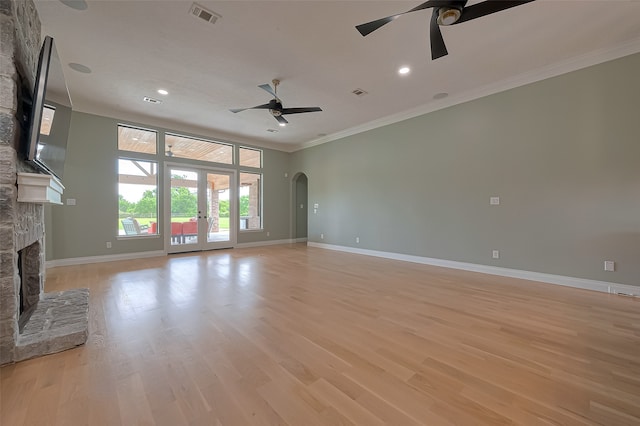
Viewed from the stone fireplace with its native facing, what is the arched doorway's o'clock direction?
The arched doorway is roughly at 11 o'clock from the stone fireplace.

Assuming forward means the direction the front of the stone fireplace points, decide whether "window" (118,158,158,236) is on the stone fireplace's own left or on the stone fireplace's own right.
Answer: on the stone fireplace's own left

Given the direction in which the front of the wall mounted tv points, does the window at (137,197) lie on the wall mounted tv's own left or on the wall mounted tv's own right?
on the wall mounted tv's own left

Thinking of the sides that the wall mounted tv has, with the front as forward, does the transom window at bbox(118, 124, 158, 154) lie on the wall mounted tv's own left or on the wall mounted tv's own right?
on the wall mounted tv's own left

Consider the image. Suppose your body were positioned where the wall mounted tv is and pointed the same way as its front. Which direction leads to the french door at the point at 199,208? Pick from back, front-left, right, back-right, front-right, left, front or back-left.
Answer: front-left

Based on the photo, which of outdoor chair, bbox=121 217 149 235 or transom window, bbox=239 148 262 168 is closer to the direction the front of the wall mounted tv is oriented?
the transom window

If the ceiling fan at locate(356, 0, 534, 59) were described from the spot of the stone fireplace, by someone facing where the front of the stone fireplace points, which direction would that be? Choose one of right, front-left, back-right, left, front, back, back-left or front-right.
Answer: front-right

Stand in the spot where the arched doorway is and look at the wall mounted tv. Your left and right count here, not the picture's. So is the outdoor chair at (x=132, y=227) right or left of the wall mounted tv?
right

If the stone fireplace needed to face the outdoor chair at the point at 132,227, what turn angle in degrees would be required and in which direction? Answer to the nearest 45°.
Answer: approximately 90° to its left

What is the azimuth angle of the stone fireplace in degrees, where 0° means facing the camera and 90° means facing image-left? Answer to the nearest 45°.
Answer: approximately 270°

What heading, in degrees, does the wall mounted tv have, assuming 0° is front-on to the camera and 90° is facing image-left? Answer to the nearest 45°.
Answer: approximately 270°

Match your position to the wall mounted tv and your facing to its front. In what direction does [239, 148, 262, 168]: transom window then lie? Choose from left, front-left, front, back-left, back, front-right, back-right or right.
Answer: front-left

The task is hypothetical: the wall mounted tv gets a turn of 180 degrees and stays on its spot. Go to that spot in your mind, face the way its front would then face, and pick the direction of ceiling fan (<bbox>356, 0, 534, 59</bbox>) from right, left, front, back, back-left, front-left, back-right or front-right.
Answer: back-left
